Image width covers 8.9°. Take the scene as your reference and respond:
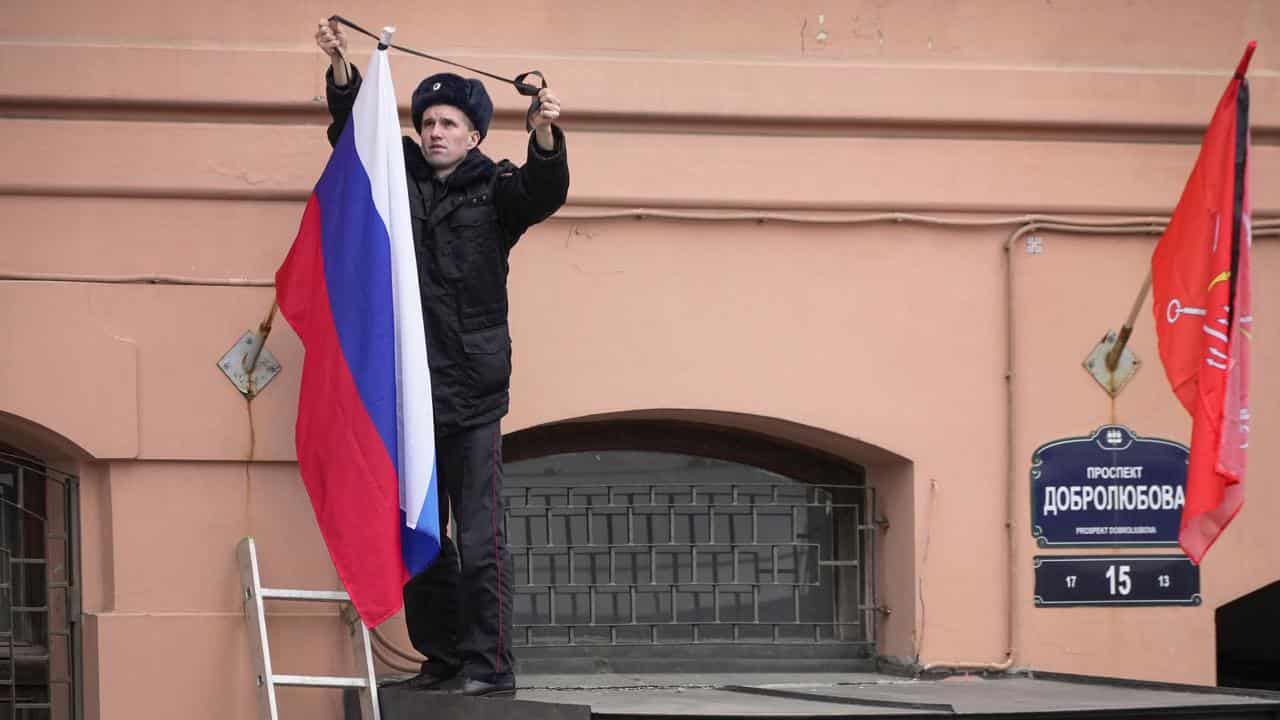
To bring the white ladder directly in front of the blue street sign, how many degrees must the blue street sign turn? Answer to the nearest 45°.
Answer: approximately 45° to its right

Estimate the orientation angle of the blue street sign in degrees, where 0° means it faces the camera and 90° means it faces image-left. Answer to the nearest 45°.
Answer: approximately 0°
